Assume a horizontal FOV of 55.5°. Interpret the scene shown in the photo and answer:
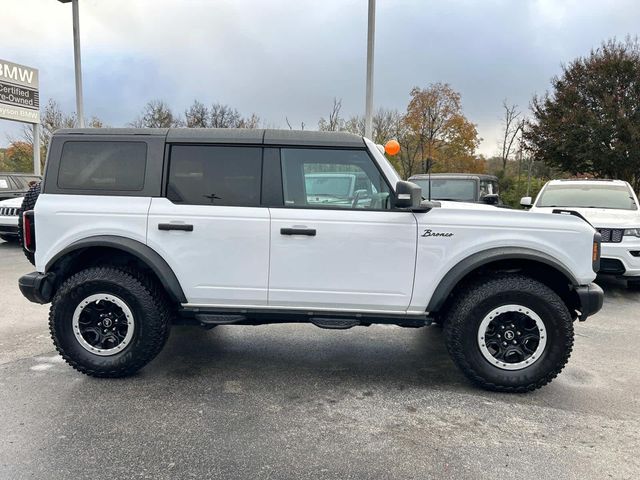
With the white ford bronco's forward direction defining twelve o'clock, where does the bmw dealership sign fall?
The bmw dealership sign is roughly at 8 o'clock from the white ford bronco.

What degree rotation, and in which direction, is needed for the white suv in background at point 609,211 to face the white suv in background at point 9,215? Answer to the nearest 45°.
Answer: approximately 90° to its right

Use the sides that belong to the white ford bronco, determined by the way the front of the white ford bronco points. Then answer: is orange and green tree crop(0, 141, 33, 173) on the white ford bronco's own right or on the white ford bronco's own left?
on the white ford bronco's own left

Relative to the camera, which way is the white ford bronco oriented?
to the viewer's right

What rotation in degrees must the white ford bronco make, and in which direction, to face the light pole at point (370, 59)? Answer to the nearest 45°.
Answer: approximately 90° to its left

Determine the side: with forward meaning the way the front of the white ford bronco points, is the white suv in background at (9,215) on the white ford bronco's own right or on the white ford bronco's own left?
on the white ford bronco's own left

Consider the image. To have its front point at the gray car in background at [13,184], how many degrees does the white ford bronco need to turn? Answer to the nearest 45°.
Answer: approximately 135° to its left
